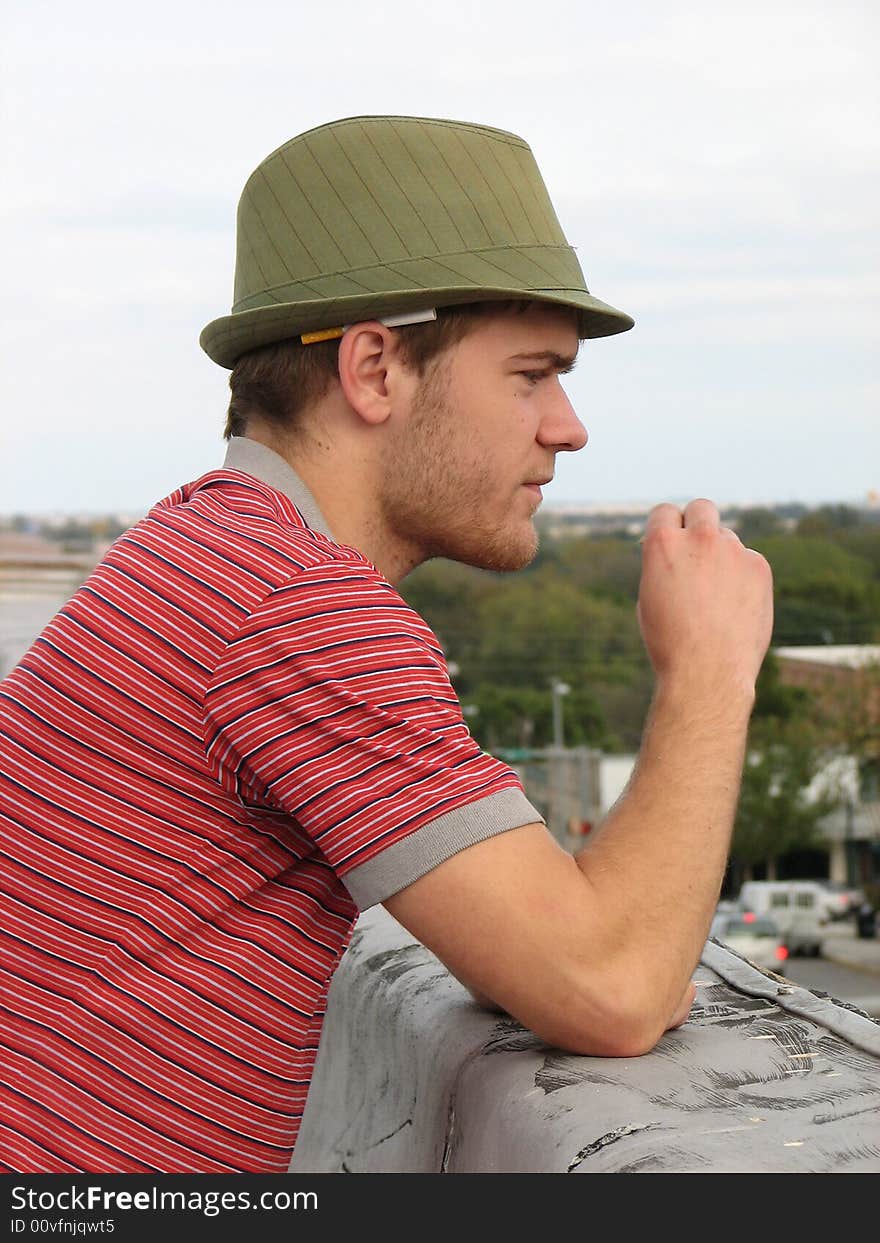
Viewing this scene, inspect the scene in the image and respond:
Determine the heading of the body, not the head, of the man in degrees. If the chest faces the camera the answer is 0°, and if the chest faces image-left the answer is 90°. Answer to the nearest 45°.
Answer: approximately 270°

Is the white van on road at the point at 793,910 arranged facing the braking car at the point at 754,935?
no

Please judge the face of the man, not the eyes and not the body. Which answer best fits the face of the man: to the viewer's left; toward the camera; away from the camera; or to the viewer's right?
to the viewer's right

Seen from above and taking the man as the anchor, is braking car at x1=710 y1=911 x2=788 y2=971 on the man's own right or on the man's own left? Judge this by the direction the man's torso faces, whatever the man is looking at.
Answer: on the man's own left
